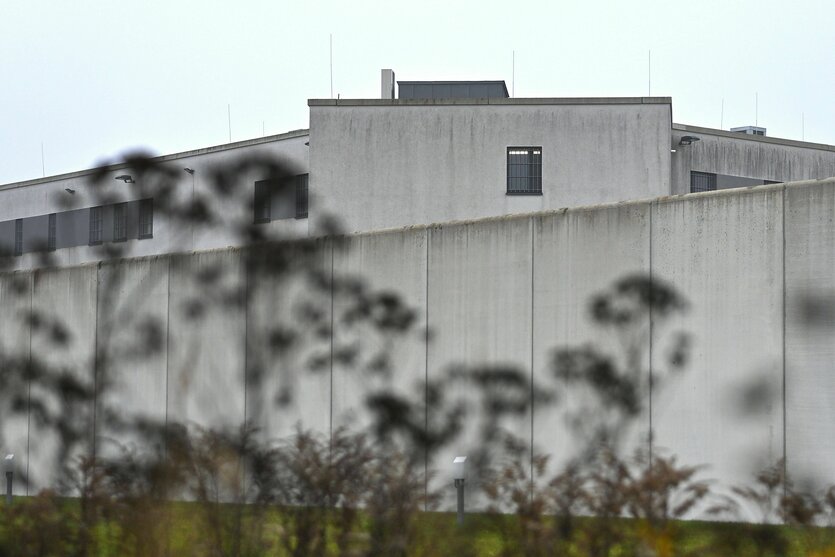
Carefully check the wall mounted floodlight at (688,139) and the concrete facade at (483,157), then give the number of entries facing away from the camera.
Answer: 0

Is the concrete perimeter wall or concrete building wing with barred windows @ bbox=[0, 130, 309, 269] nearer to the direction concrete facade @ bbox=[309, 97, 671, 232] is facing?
the concrete perimeter wall

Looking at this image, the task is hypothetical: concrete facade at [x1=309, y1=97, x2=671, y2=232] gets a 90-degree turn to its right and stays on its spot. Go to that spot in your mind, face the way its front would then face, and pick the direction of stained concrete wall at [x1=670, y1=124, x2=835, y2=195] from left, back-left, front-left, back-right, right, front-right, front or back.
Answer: back-right

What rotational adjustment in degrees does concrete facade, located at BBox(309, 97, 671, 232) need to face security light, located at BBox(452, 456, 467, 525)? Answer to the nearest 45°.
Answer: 0° — it already faces it

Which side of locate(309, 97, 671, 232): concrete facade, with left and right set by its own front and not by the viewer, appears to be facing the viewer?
front

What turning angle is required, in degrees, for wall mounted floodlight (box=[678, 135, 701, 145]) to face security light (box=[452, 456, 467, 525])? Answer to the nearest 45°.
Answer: approximately 45° to its right

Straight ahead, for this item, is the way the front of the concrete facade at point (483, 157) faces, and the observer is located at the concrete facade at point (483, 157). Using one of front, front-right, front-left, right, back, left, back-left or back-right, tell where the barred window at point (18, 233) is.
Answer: back-right

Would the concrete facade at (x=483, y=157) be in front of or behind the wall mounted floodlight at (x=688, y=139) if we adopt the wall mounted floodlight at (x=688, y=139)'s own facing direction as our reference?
in front

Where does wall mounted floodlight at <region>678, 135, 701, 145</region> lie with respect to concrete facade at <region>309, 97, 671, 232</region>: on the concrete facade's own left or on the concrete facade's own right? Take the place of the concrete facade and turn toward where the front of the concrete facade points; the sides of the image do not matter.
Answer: on the concrete facade's own left

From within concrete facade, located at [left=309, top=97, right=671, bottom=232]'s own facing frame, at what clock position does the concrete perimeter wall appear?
The concrete perimeter wall is roughly at 12 o'clock from the concrete facade.
